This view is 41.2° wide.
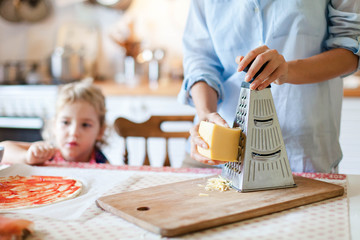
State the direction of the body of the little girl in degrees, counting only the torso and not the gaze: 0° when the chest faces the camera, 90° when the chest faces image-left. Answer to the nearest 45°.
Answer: approximately 0°

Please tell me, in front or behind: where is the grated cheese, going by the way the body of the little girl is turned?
in front

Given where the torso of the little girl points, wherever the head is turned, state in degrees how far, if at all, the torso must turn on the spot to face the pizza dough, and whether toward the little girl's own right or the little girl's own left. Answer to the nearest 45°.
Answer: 0° — they already face it

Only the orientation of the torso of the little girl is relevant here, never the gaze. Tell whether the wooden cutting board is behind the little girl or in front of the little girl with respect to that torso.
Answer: in front
